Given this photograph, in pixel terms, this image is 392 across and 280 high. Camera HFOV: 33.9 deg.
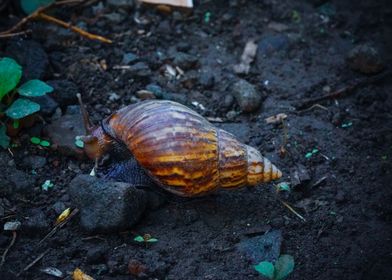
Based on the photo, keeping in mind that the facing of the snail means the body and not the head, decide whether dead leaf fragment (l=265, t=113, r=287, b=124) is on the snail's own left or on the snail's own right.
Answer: on the snail's own right

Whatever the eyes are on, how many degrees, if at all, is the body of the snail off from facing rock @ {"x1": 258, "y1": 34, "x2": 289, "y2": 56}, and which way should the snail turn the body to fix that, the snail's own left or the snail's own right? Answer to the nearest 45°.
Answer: approximately 135° to the snail's own right

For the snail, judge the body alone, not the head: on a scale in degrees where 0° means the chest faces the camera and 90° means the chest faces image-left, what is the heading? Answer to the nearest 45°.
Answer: approximately 90°

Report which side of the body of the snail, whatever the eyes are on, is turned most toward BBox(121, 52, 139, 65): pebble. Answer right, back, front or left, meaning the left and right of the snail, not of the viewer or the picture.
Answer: right

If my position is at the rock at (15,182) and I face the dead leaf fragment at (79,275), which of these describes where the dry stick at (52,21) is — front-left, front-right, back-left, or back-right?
back-left

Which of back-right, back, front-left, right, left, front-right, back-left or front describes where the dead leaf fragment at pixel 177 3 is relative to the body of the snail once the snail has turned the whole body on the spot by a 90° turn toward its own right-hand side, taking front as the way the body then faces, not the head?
front

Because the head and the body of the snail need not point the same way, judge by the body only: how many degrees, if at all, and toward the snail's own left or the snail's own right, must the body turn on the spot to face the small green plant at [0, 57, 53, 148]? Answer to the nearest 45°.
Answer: approximately 45° to the snail's own right

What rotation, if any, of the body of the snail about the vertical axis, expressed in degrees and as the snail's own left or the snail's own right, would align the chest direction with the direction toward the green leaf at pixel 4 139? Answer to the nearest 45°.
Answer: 0° — it already faces it

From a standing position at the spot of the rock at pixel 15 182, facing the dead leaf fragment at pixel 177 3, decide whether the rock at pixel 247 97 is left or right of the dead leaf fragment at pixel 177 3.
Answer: right

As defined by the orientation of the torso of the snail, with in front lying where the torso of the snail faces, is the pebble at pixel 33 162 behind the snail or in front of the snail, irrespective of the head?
in front

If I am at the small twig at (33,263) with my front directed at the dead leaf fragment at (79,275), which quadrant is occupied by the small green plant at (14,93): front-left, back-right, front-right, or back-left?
back-left

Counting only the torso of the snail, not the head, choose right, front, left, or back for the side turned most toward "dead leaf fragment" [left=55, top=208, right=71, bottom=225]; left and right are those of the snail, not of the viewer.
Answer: front

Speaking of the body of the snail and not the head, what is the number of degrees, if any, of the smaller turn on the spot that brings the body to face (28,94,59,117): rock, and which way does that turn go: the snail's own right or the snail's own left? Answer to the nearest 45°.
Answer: approximately 45° to the snail's own right

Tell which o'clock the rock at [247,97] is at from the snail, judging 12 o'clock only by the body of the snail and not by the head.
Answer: The rock is roughly at 4 o'clock from the snail.

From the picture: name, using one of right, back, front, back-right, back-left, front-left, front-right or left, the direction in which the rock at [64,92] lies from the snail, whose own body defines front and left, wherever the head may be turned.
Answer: front-right

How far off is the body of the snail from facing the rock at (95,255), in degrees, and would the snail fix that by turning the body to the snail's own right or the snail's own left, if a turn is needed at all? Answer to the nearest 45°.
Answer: approximately 45° to the snail's own left

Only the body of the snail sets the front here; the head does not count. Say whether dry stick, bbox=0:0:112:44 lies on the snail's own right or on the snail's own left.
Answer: on the snail's own right
